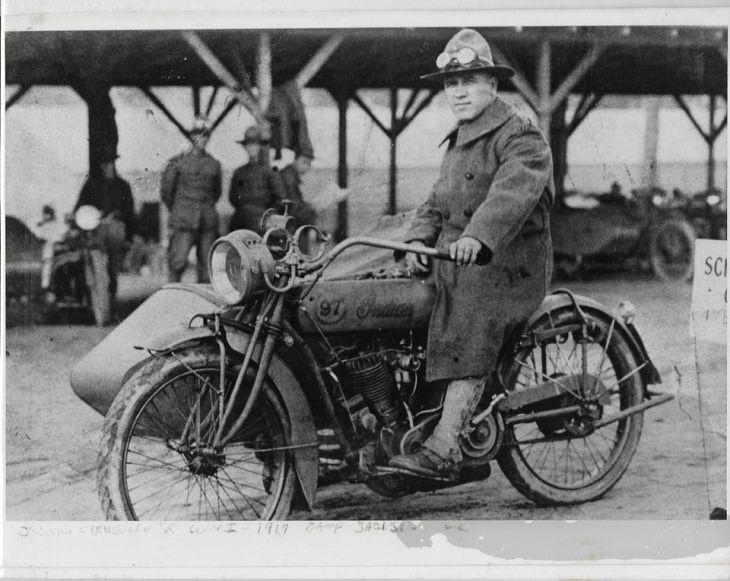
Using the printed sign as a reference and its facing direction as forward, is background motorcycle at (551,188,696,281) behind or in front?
behind

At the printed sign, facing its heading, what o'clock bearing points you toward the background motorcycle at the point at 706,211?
The background motorcycle is roughly at 6 o'clock from the printed sign.

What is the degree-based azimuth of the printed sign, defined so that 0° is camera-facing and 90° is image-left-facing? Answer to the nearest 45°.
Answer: approximately 0°

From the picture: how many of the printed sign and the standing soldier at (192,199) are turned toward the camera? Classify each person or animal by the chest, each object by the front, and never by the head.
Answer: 2
